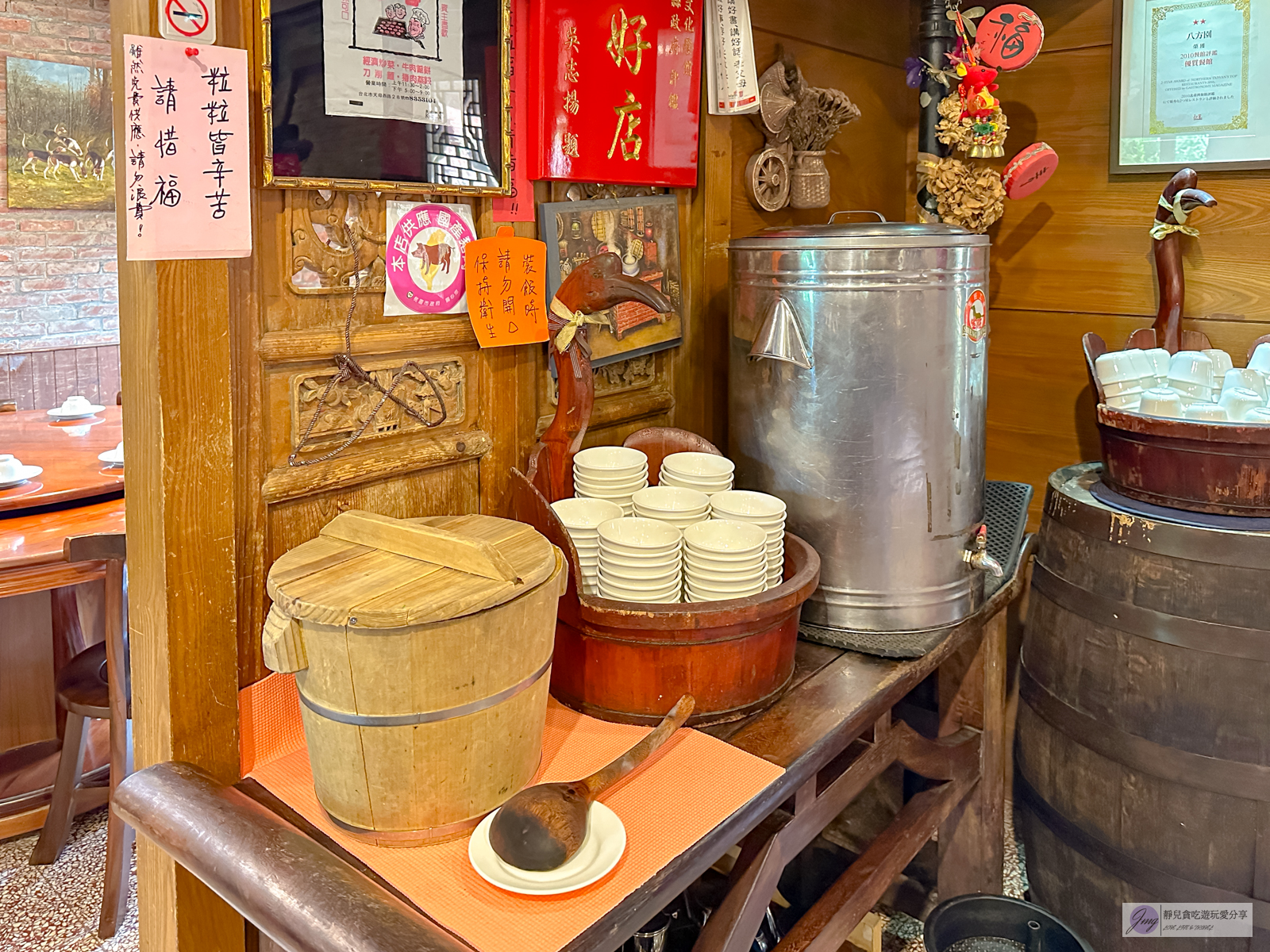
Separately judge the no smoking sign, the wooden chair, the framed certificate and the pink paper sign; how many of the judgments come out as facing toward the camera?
3

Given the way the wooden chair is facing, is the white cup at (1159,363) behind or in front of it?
behind

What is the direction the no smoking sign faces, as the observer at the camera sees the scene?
facing the viewer

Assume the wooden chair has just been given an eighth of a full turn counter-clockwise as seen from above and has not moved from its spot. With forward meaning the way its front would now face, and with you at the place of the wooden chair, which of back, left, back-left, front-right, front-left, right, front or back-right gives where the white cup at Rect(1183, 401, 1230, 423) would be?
back-left

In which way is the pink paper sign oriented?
toward the camera

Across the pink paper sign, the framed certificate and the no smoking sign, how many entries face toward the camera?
3

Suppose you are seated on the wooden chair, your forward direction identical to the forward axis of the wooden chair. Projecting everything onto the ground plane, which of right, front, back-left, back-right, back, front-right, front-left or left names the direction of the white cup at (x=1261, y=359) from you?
back

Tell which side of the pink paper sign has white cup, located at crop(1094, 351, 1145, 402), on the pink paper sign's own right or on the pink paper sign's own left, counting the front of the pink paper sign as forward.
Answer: on the pink paper sign's own left

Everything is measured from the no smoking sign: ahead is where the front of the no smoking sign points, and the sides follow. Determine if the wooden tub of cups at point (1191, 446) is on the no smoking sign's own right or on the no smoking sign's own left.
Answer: on the no smoking sign's own left
